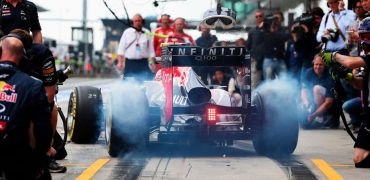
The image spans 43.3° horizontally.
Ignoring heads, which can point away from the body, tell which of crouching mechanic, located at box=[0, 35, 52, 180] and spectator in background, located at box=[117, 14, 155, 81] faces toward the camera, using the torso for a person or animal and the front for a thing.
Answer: the spectator in background

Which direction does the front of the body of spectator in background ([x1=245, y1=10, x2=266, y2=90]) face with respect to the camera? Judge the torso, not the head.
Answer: toward the camera

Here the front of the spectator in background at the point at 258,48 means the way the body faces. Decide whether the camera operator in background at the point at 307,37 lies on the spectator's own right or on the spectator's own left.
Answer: on the spectator's own left

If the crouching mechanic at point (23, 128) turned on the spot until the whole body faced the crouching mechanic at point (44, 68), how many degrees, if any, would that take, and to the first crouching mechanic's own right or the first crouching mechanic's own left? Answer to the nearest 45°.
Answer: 0° — they already face them

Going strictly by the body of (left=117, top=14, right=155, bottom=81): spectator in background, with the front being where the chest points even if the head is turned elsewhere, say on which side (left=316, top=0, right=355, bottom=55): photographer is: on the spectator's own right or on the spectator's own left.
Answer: on the spectator's own left

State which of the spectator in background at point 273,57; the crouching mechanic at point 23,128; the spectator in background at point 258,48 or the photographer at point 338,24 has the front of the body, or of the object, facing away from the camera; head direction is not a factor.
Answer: the crouching mechanic

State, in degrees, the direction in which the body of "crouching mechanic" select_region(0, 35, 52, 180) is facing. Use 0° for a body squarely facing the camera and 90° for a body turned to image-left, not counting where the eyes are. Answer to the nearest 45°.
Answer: approximately 180°

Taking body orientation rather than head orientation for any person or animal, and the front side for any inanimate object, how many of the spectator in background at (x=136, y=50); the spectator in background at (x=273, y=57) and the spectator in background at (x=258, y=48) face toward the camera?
3

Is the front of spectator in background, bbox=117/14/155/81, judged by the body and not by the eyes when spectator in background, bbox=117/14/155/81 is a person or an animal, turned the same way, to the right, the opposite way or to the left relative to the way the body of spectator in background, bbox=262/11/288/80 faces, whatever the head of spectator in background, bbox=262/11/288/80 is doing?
the same way

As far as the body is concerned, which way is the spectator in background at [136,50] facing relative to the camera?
toward the camera

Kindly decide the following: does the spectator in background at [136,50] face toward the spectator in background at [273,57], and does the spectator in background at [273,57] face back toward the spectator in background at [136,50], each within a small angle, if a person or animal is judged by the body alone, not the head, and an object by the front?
no

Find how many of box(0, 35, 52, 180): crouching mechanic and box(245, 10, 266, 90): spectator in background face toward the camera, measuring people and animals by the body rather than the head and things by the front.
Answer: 1

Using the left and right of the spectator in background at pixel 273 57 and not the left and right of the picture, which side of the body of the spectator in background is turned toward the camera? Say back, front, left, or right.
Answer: front

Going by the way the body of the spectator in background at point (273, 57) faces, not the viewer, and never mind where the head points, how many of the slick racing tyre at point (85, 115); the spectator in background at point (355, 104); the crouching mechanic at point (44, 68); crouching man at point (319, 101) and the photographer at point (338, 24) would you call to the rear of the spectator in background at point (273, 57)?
0

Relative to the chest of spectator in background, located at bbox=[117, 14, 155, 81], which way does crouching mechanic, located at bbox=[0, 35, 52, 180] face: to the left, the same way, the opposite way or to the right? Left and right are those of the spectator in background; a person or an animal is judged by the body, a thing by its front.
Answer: the opposite way
